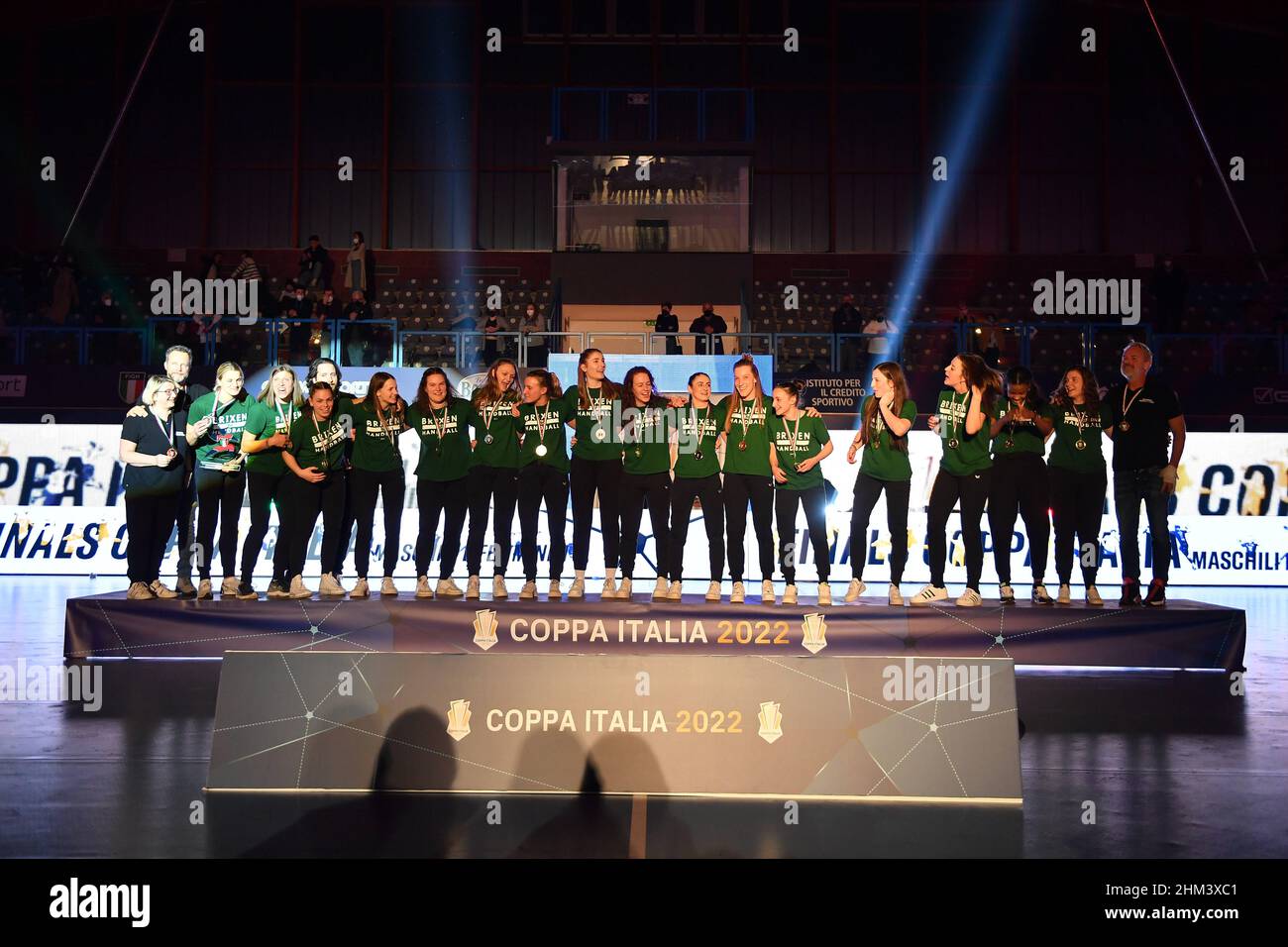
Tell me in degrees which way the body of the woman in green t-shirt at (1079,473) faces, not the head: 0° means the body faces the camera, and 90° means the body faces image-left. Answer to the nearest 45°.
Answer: approximately 0°

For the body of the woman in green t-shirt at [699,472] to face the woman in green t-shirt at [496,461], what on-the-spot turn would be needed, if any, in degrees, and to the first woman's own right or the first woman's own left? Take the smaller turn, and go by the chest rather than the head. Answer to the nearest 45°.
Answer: approximately 90° to the first woman's own right

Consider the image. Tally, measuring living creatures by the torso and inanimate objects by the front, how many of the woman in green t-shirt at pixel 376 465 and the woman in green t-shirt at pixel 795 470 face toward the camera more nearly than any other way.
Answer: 2

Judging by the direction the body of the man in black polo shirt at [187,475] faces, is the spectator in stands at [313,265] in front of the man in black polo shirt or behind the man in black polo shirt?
behind

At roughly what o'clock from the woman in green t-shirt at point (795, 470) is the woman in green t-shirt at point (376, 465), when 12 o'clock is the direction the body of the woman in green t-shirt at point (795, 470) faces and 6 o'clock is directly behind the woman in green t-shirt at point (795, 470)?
the woman in green t-shirt at point (376, 465) is roughly at 3 o'clock from the woman in green t-shirt at point (795, 470).

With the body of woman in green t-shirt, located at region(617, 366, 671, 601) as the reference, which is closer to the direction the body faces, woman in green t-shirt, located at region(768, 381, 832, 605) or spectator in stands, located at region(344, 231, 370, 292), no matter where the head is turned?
the woman in green t-shirt

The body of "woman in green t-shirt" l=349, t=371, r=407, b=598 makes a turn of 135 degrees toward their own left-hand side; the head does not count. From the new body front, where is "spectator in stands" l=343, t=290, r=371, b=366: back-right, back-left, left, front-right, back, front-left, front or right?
front-left

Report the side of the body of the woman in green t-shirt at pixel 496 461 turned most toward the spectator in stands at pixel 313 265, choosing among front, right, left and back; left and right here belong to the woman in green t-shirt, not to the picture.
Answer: back
